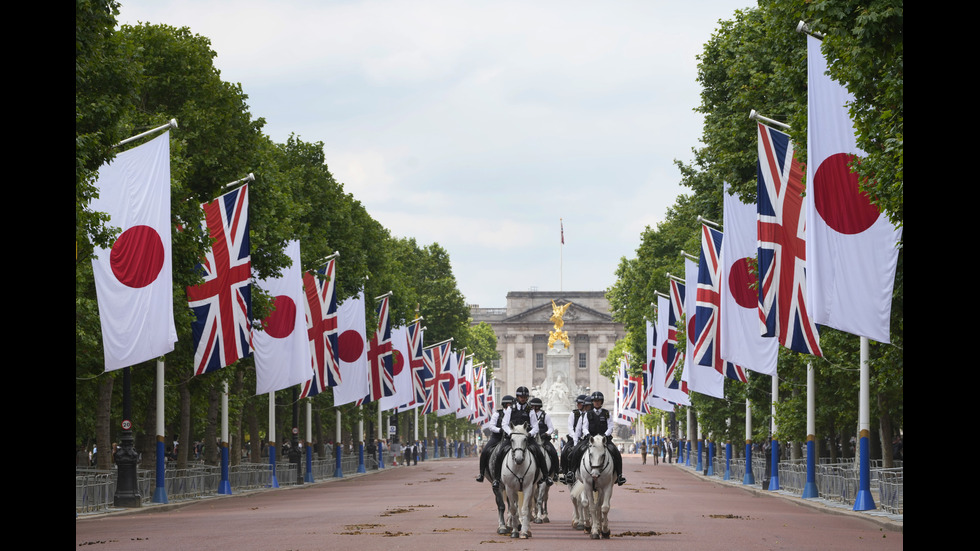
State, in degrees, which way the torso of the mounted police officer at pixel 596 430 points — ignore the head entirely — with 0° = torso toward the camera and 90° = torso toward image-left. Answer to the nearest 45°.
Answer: approximately 0°

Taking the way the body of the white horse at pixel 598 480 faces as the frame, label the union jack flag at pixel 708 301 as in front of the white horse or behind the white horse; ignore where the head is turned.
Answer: behind

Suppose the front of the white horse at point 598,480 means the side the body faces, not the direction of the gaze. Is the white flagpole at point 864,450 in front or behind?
behind

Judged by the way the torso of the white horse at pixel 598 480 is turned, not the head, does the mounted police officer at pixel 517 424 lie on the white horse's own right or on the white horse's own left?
on the white horse's own right

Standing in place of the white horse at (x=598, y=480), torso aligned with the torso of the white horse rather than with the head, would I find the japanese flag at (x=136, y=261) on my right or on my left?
on my right

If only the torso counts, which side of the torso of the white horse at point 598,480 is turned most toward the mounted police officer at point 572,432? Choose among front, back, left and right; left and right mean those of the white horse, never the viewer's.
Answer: back

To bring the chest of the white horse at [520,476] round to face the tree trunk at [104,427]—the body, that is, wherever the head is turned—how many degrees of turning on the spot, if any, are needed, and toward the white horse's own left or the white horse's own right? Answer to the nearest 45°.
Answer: approximately 135° to the white horse's own right
